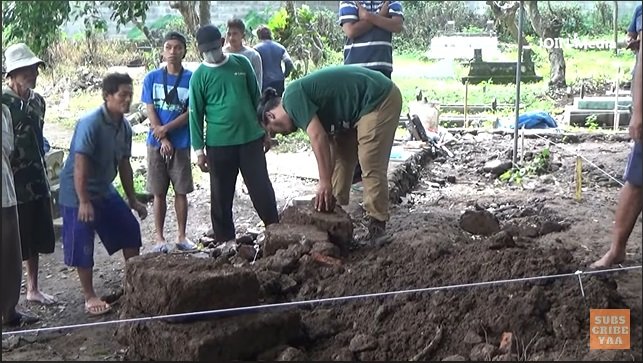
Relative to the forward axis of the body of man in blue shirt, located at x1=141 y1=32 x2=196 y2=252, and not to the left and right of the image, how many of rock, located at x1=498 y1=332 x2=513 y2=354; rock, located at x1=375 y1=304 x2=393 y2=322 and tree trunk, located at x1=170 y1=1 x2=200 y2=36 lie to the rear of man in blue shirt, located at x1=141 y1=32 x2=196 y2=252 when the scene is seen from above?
1

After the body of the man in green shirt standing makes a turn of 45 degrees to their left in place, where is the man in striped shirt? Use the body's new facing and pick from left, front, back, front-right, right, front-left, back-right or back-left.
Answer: left

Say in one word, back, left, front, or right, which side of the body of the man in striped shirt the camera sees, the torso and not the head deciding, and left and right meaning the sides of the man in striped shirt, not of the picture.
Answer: front

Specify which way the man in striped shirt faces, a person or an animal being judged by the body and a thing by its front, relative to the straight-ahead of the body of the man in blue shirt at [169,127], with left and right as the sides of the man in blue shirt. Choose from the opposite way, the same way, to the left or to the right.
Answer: the same way

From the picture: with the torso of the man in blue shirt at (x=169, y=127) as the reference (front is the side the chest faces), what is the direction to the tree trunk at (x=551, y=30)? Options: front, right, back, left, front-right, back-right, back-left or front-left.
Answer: back-left

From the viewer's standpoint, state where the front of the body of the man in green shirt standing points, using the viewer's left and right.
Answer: facing the viewer

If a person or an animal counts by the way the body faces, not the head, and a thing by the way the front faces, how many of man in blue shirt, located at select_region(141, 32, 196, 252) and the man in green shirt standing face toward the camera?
2

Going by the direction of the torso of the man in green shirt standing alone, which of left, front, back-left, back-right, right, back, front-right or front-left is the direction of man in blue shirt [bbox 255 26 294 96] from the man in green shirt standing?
back

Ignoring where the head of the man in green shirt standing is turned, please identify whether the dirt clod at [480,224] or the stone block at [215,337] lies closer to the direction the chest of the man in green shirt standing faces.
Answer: the stone block

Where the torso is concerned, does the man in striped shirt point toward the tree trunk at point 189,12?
no

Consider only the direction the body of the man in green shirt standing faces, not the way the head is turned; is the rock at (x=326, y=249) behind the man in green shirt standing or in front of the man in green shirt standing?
in front

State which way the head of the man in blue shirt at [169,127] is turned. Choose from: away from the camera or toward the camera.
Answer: toward the camera

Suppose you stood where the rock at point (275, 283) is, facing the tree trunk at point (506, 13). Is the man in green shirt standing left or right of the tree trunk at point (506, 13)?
left

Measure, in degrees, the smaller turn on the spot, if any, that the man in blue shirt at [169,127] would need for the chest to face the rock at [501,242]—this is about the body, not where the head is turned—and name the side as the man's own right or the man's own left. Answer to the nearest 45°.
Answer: approximately 45° to the man's own left
